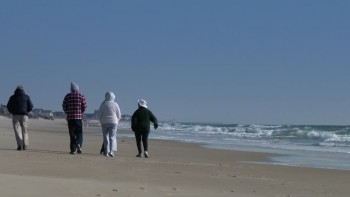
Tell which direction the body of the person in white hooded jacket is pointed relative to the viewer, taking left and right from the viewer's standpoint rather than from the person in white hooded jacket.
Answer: facing away from the viewer

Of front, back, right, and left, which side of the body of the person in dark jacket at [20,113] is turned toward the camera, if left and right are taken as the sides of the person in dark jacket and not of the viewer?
back

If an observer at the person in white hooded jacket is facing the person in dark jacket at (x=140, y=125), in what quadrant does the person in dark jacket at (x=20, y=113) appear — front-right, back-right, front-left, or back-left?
back-left

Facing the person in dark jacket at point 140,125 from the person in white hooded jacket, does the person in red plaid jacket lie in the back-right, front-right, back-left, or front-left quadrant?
back-left

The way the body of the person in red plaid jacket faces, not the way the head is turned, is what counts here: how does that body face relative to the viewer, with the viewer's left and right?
facing away from the viewer

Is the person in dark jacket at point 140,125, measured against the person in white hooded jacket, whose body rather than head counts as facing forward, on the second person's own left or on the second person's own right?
on the second person's own right

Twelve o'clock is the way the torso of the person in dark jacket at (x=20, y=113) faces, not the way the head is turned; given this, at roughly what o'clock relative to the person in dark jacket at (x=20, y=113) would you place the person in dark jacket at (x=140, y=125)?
the person in dark jacket at (x=140, y=125) is roughly at 3 o'clock from the person in dark jacket at (x=20, y=113).

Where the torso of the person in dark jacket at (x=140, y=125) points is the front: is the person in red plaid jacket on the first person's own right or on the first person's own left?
on the first person's own left

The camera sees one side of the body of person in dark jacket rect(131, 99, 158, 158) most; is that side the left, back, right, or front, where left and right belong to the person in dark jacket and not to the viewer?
back
